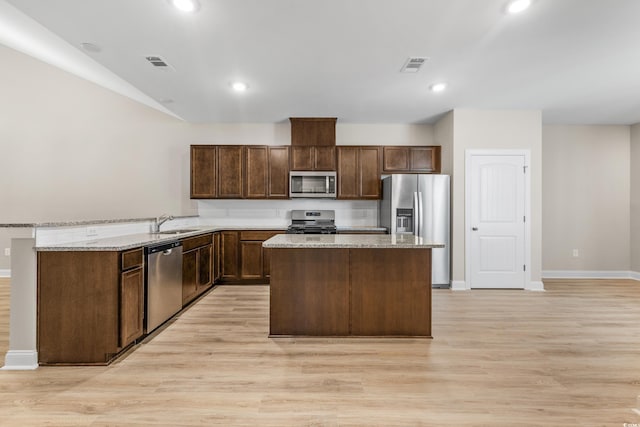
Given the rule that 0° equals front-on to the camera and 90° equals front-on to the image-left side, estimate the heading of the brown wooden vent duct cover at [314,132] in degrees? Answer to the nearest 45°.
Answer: approximately 0°

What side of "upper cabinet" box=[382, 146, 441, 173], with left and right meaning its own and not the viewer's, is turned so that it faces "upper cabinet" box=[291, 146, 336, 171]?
right

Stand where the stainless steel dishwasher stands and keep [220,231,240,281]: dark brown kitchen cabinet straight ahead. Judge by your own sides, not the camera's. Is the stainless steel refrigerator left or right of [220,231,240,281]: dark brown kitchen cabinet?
right

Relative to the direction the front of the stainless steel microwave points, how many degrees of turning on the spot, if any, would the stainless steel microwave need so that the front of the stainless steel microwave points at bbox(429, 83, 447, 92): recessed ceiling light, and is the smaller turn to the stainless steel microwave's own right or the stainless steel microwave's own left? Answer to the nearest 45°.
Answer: approximately 45° to the stainless steel microwave's own left

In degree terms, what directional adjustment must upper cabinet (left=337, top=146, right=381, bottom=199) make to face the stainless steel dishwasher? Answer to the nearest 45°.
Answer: approximately 45° to its right

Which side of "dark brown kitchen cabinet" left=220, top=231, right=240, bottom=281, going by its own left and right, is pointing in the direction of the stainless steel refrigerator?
left

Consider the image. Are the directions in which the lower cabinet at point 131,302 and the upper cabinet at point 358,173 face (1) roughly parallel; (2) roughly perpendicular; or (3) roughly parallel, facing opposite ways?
roughly perpendicular

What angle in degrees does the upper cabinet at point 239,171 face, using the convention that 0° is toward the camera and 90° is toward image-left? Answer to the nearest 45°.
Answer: approximately 0°
